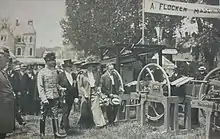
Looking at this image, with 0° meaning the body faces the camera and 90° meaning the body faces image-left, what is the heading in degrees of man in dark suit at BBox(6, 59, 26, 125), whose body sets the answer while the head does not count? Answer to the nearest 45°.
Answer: approximately 315°

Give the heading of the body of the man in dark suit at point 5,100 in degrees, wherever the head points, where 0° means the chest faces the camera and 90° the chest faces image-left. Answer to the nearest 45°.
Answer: approximately 270°

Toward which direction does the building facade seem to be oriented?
toward the camera

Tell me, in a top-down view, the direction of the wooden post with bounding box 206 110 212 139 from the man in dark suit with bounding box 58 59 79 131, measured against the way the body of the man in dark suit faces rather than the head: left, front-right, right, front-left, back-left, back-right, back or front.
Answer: front-left

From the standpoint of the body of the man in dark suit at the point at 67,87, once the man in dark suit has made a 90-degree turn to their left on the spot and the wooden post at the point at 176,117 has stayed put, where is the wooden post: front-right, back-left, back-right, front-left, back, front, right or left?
front-right

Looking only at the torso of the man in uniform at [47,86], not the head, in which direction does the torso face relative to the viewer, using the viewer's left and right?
facing the viewer and to the right of the viewer

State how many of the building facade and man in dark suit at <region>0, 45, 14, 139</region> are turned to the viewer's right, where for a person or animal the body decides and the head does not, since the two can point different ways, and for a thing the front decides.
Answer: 1

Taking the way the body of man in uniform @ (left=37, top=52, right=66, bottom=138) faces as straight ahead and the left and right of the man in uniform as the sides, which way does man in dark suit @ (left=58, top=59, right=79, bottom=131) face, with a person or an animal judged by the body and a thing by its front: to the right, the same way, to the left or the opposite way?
the same way

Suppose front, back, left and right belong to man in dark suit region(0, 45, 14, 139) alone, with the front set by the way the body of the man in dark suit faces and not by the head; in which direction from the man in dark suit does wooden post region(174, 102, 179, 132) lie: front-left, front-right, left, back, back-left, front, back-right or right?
front

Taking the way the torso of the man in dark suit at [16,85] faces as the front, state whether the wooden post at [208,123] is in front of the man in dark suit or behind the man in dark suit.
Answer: in front

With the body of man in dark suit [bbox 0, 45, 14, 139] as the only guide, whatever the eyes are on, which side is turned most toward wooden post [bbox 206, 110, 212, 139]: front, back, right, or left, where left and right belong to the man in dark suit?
front

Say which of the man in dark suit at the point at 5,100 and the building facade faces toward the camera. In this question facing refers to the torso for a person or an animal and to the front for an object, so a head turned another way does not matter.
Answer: the building facade
